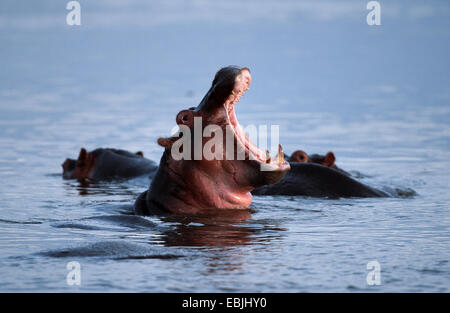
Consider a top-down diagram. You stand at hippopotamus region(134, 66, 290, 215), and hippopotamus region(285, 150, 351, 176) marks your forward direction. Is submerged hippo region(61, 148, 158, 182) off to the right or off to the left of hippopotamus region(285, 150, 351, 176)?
left

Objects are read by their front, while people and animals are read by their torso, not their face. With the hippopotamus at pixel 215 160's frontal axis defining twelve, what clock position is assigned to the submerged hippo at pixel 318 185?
The submerged hippo is roughly at 10 o'clock from the hippopotamus.

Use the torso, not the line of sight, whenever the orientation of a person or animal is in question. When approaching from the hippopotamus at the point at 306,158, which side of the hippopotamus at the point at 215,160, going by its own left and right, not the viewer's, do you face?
left

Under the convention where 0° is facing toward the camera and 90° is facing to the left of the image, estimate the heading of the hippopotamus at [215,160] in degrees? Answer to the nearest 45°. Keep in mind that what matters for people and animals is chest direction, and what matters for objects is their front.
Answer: approximately 270°
